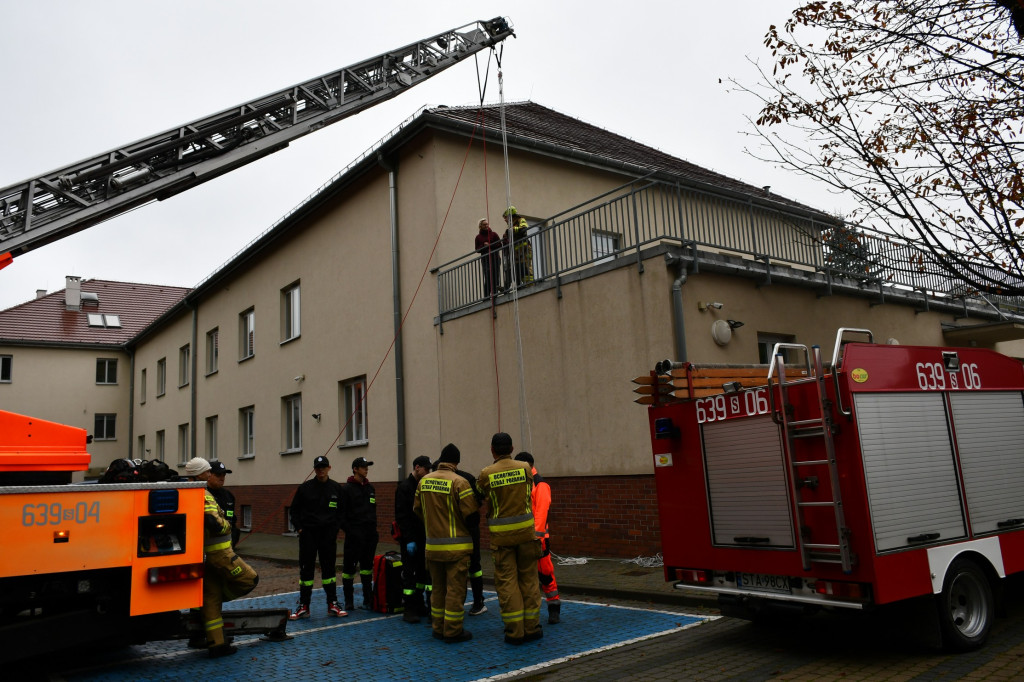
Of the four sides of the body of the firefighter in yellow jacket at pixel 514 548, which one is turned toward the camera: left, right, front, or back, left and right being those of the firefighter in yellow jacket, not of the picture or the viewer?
back

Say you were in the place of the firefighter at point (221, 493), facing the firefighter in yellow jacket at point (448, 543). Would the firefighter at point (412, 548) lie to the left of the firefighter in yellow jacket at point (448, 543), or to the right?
left

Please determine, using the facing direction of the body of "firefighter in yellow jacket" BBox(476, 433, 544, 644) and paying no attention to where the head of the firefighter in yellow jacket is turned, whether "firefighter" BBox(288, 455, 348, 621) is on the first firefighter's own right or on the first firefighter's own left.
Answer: on the first firefighter's own left

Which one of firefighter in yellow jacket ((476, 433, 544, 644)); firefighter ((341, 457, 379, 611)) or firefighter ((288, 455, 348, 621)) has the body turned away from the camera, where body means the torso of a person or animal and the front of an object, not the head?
the firefighter in yellow jacket

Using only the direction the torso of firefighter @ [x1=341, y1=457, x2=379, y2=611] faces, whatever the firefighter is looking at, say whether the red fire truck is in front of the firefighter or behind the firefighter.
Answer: in front

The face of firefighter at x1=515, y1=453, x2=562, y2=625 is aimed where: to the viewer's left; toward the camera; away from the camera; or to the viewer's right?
away from the camera

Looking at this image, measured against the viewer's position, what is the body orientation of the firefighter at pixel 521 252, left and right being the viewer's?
facing to the left of the viewer

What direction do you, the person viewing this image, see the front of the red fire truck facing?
facing away from the viewer and to the right of the viewer

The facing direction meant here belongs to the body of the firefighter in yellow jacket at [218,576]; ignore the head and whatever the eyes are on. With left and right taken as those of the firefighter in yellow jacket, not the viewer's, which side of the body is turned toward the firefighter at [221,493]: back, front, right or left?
left

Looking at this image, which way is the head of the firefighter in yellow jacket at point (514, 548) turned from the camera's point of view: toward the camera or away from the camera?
away from the camera

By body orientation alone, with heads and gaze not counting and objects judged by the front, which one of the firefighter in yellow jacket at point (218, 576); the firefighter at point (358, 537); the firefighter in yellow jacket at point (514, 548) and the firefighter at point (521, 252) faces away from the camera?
the firefighter in yellow jacket at point (514, 548)

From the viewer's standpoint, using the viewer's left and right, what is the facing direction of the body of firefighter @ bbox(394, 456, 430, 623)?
facing to the right of the viewer

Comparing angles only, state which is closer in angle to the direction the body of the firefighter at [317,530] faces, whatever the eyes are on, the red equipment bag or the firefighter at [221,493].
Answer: the firefighter

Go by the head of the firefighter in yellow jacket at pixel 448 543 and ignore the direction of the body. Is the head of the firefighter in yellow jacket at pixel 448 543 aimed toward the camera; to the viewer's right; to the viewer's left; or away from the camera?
away from the camera
